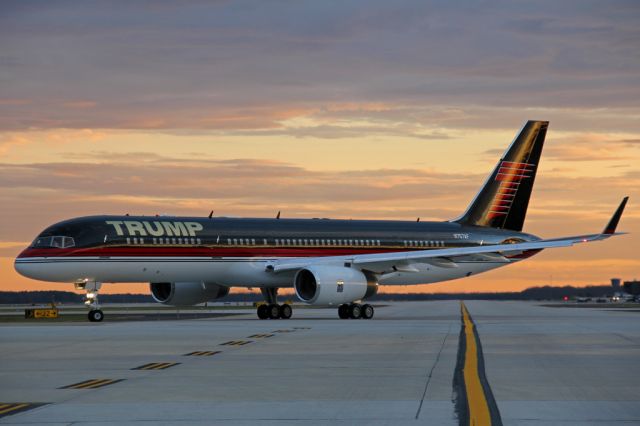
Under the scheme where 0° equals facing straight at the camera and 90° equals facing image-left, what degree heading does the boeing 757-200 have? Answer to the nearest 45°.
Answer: approximately 45°
